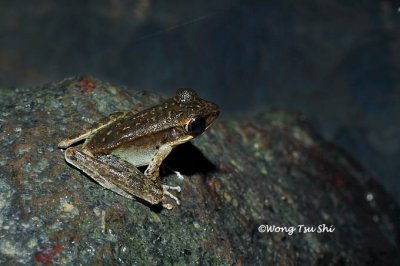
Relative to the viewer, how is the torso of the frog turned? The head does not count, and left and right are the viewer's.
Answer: facing to the right of the viewer
